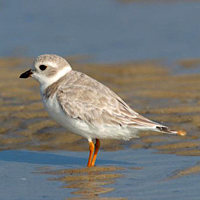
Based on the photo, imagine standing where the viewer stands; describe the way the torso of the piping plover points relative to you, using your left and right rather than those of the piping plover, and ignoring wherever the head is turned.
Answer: facing to the left of the viewer
